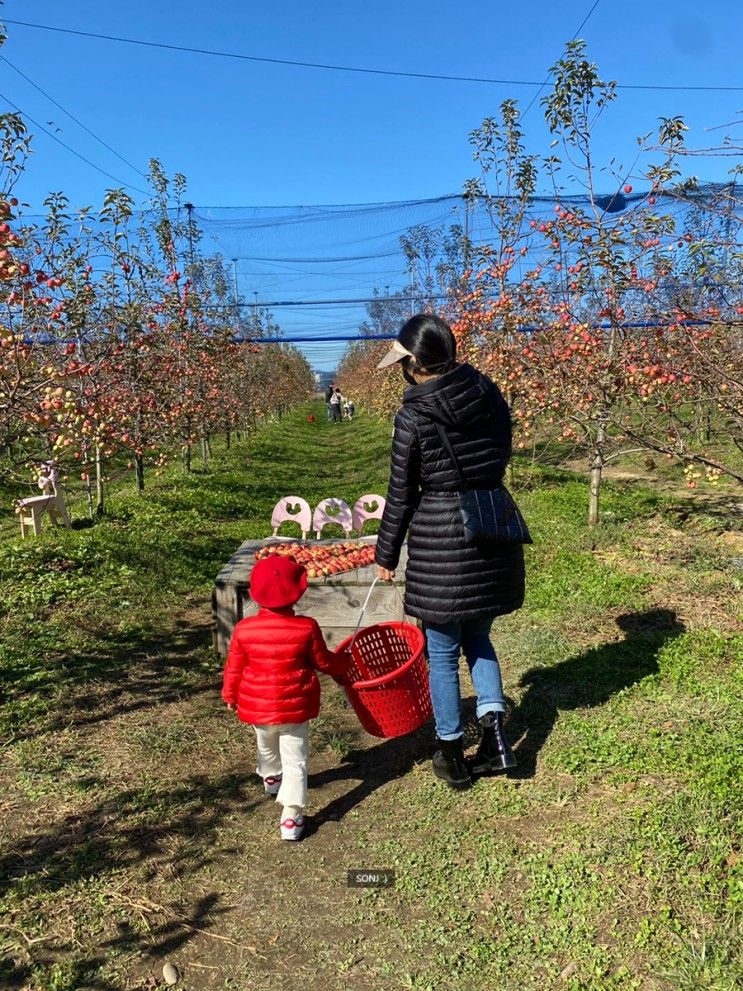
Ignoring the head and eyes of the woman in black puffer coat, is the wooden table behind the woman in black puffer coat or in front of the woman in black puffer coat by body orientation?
in front

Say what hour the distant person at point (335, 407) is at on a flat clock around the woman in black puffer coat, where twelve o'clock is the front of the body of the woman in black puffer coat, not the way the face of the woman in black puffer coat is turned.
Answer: The distant person is roughly at 1 o'clock from the woman in black puffer coat.

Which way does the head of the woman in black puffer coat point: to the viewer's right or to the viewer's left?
to the viewer's left

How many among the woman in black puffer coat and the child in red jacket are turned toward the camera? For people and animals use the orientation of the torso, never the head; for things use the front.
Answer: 0

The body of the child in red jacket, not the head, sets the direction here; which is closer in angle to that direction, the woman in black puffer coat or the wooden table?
the wooden table

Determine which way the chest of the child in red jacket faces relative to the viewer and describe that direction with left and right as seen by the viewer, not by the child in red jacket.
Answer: facing away from the viewer

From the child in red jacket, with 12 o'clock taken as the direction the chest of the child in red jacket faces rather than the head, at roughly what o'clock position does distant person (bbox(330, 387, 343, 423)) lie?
The distant person is roughly at 12 o'clock from the child in red jacket.

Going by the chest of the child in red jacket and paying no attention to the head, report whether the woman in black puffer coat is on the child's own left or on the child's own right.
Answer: on the child's own right

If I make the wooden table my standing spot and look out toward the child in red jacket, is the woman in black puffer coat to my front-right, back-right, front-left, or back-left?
front-left

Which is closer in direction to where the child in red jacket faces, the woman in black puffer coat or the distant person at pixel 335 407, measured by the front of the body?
the distant person

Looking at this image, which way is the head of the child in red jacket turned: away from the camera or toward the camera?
away from the camera

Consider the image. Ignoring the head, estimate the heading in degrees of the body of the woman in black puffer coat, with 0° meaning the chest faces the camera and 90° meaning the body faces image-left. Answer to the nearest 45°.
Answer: approximately 135°

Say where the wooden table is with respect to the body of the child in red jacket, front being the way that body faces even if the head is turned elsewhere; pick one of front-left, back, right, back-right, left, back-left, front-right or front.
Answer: front
